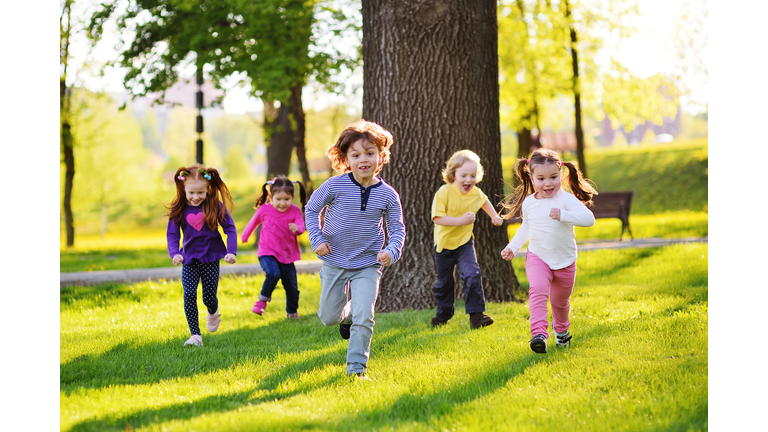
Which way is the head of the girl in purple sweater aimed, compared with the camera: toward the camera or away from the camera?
toward the camera

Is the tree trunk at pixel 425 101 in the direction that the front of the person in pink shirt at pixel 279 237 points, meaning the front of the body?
no

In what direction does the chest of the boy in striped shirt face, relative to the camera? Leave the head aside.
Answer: toward the camera

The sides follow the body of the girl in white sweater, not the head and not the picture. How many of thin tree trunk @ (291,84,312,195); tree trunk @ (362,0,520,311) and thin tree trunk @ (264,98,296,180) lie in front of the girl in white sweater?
0

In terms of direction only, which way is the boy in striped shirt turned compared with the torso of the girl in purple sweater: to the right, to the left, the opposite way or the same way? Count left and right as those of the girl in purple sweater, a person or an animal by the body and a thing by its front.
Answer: the same way

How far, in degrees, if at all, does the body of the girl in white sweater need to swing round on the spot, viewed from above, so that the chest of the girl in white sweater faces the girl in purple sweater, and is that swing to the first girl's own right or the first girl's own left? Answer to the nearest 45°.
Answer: approximately 90° to the first girl's own right

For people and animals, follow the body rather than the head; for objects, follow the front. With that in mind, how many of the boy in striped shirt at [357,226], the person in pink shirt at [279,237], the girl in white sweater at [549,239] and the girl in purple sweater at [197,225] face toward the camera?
4

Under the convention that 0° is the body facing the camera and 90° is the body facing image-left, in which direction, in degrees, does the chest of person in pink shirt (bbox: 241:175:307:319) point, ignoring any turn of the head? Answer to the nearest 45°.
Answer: approximately 0°

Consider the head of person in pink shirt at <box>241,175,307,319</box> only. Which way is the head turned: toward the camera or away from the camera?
toward the camera

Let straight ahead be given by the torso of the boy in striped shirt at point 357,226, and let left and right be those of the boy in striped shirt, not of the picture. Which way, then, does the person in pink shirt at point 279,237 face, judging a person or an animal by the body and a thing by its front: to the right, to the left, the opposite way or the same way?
the same way

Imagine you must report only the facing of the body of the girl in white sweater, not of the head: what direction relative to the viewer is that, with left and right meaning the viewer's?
facing the viewer

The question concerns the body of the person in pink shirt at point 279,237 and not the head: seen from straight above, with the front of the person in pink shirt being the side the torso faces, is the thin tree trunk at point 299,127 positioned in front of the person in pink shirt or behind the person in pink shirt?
behind

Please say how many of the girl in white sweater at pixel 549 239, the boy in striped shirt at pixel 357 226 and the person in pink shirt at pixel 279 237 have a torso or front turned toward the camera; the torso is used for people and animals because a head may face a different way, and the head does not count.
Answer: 3

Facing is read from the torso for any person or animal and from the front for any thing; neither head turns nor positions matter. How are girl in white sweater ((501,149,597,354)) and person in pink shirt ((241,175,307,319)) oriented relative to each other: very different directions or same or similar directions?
same or similar directions
